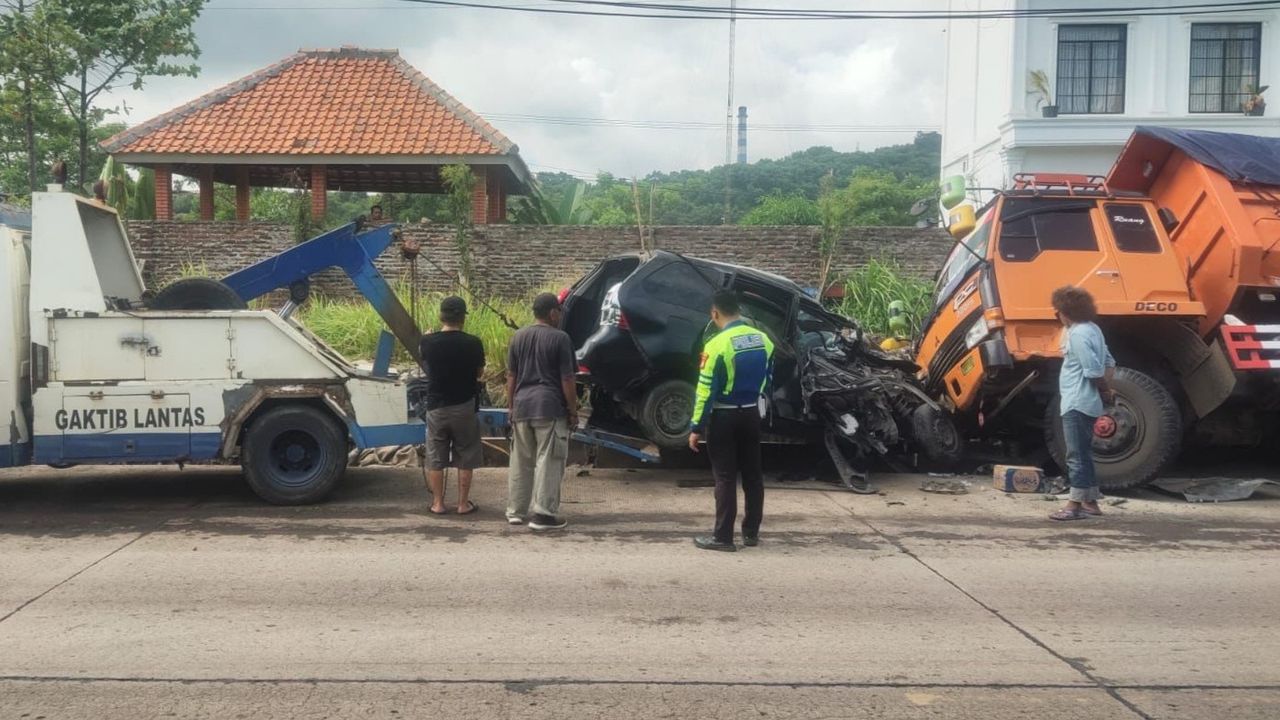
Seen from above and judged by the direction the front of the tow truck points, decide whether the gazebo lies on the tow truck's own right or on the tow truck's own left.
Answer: on the tow truck's own right

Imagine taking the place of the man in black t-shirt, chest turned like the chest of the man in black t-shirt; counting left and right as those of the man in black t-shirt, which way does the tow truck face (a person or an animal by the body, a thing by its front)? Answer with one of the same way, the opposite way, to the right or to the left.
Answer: to the left

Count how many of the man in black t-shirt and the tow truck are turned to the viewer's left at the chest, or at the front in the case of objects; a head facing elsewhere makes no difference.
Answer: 1

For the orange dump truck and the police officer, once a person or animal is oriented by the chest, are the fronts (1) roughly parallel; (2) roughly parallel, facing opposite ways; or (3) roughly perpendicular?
roughly perpendicular

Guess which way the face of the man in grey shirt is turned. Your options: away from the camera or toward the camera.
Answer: away from the camera

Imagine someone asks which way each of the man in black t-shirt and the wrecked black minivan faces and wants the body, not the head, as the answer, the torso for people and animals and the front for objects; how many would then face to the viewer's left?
0

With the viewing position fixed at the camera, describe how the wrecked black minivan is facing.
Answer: facing away from the viewer and to the right of the viewer

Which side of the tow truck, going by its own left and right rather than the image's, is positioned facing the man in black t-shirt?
back

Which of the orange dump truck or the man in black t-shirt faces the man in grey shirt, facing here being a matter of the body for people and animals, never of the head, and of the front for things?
the orange dump truck

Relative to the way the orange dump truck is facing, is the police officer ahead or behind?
ahead

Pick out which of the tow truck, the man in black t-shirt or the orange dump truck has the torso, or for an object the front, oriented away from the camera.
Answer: the man in black t-shirt

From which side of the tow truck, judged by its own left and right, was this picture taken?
left

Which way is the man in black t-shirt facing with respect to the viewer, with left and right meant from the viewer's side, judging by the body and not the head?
facing away from the viewer

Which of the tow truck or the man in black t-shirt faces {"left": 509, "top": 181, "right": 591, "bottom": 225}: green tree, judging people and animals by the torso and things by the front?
the man in black t-shirt

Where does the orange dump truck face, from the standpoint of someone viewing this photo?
facing the viewer and to the left of the viewer

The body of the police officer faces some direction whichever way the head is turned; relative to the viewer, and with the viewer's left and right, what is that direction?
facing away from the viewer and to the left of the viewer

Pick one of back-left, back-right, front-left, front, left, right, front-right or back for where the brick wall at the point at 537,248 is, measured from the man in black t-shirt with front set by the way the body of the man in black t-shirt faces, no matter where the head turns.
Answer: front

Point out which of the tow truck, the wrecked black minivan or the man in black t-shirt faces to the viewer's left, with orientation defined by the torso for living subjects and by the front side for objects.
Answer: the tow truck

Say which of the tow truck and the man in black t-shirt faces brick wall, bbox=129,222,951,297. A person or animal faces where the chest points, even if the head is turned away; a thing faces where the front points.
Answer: the man in black t-shirt
